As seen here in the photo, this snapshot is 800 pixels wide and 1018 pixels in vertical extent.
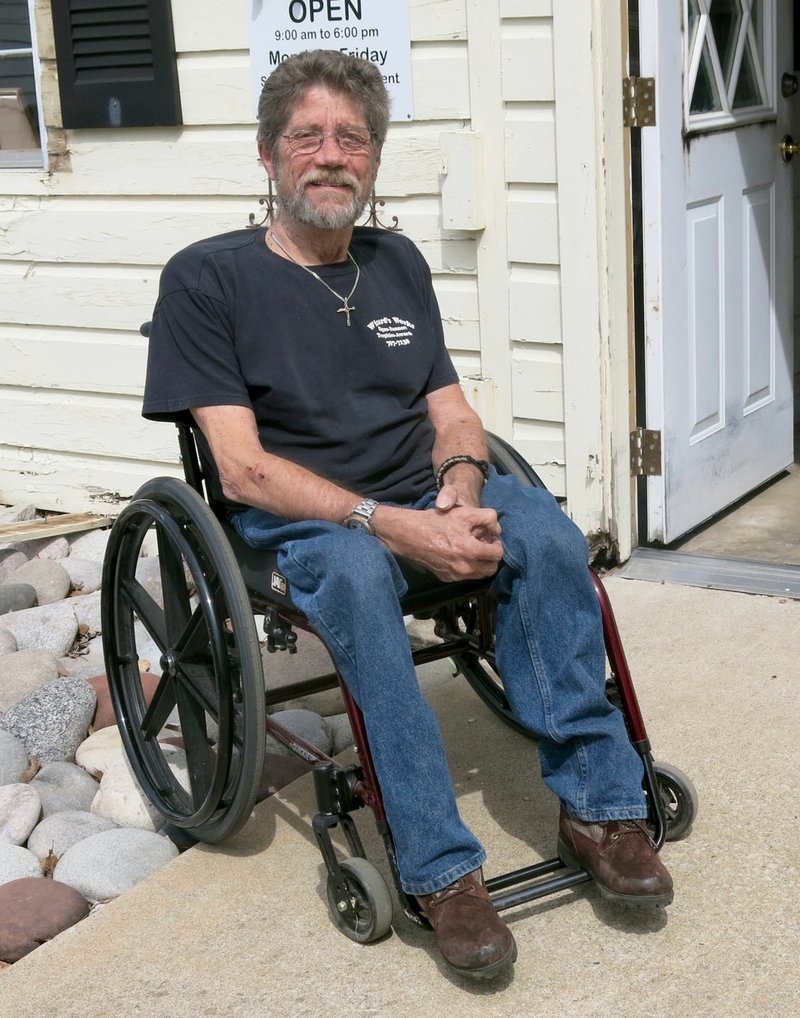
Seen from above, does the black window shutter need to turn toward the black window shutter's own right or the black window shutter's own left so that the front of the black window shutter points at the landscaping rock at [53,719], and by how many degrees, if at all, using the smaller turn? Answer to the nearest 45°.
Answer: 0° — it already faces it

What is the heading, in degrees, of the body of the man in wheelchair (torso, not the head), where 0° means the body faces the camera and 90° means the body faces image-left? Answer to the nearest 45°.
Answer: approximately 315°

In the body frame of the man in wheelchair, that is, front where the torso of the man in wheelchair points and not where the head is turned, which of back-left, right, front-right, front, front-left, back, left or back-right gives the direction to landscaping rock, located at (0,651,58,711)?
back

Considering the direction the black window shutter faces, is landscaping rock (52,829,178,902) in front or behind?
in front

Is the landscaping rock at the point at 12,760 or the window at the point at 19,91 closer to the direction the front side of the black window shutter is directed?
the landscaping rock

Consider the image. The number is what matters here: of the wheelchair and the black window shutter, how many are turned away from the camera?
0

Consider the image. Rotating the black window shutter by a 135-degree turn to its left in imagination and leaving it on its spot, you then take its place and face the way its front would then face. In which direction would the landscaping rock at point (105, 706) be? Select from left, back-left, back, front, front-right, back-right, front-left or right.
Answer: back-right

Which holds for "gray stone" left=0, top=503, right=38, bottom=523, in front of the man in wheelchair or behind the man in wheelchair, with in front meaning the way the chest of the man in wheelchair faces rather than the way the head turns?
behind

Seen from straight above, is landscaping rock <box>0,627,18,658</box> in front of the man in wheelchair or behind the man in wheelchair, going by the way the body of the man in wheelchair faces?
behind

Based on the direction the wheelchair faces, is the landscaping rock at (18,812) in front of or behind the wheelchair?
behind

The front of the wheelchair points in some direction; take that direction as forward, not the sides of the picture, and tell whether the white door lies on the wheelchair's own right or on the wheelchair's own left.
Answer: on the wheelchair's own left

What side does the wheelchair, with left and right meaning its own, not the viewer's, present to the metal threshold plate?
left
